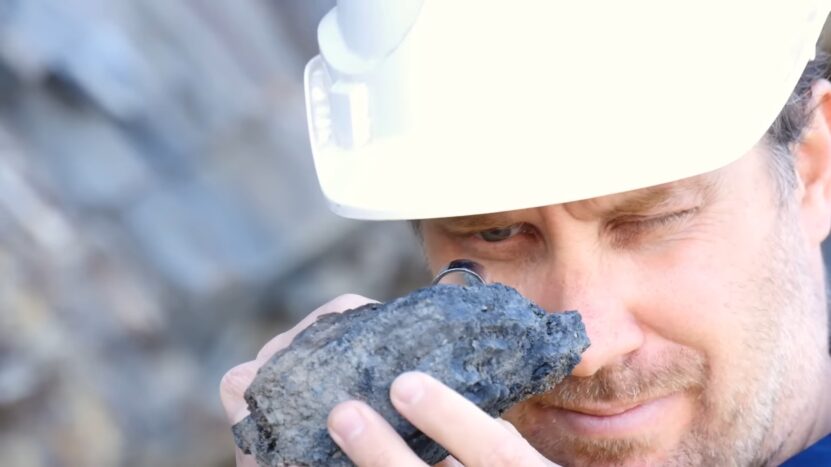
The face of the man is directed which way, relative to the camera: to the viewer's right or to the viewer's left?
to the viewer's left
